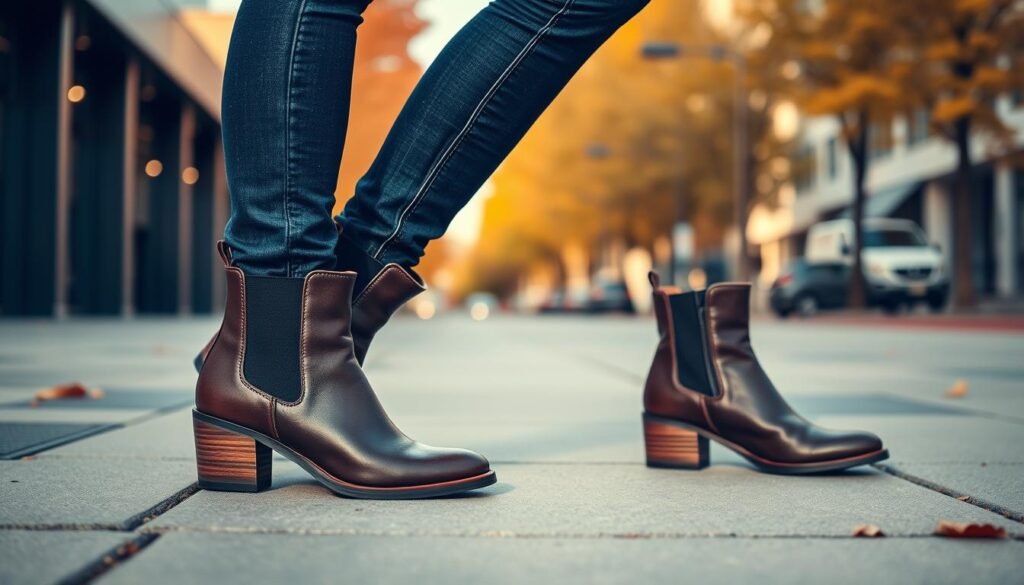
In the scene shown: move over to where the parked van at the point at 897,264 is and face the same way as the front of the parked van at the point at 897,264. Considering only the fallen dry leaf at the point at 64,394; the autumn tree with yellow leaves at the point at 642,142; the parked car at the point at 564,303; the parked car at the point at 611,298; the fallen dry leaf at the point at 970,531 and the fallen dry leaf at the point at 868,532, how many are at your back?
3

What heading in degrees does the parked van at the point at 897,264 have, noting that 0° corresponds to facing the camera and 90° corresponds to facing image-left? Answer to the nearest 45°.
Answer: approximately 315°

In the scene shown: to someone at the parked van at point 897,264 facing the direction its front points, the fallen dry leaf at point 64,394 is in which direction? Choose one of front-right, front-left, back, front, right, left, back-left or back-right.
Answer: front-right

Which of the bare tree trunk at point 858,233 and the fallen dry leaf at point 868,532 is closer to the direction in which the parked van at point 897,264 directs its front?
the fallen dry leaf

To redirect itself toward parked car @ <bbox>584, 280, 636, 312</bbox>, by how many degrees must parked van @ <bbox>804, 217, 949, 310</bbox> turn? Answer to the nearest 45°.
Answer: approximately 180°

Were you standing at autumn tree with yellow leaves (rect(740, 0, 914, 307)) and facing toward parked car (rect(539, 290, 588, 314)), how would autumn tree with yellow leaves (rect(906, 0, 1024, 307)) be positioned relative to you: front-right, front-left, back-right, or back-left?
back-right

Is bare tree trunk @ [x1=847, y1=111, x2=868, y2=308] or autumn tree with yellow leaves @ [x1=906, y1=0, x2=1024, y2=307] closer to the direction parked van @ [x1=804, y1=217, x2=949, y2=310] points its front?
the autumn tree with yellow leaves

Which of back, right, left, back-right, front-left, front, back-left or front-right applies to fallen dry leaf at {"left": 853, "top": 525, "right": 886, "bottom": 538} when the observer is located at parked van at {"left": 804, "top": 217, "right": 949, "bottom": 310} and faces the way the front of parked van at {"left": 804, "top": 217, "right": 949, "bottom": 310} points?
front-right
